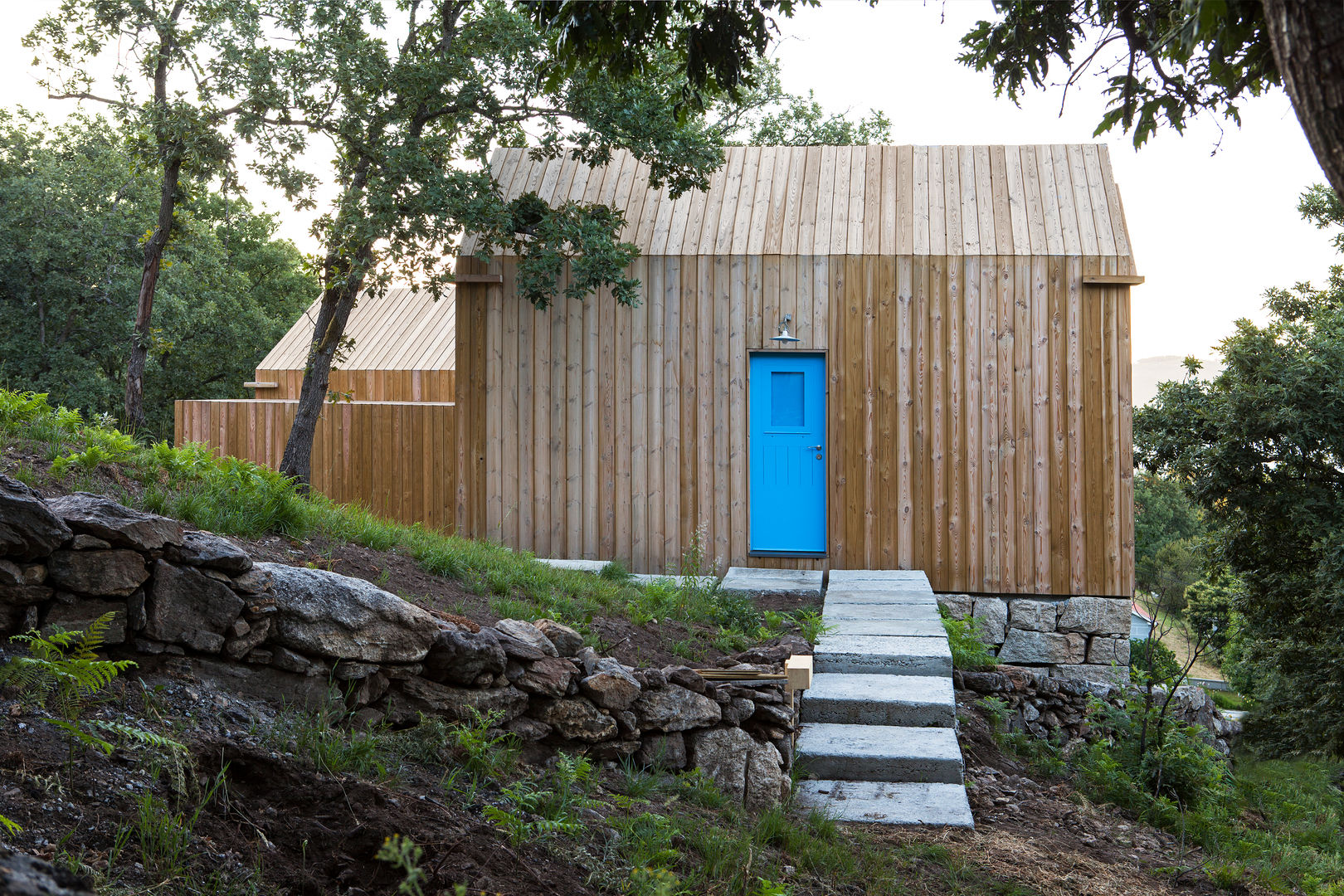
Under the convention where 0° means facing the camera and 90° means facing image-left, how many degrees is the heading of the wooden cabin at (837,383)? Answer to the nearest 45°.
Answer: approximately 0°

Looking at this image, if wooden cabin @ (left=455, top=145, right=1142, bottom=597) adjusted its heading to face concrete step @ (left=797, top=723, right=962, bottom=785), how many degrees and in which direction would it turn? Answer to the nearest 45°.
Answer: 0° — it already faces it
